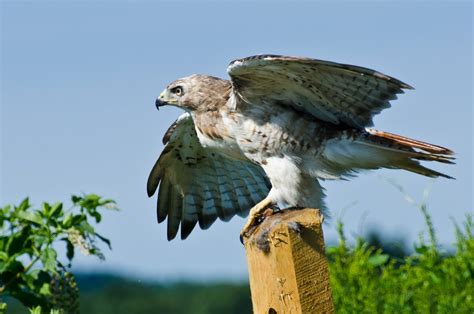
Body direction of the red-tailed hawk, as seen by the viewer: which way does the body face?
to the viewer's left

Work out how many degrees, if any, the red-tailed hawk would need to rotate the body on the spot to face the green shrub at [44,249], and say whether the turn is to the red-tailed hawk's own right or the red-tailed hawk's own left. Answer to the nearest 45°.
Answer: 0° — it already faces it
